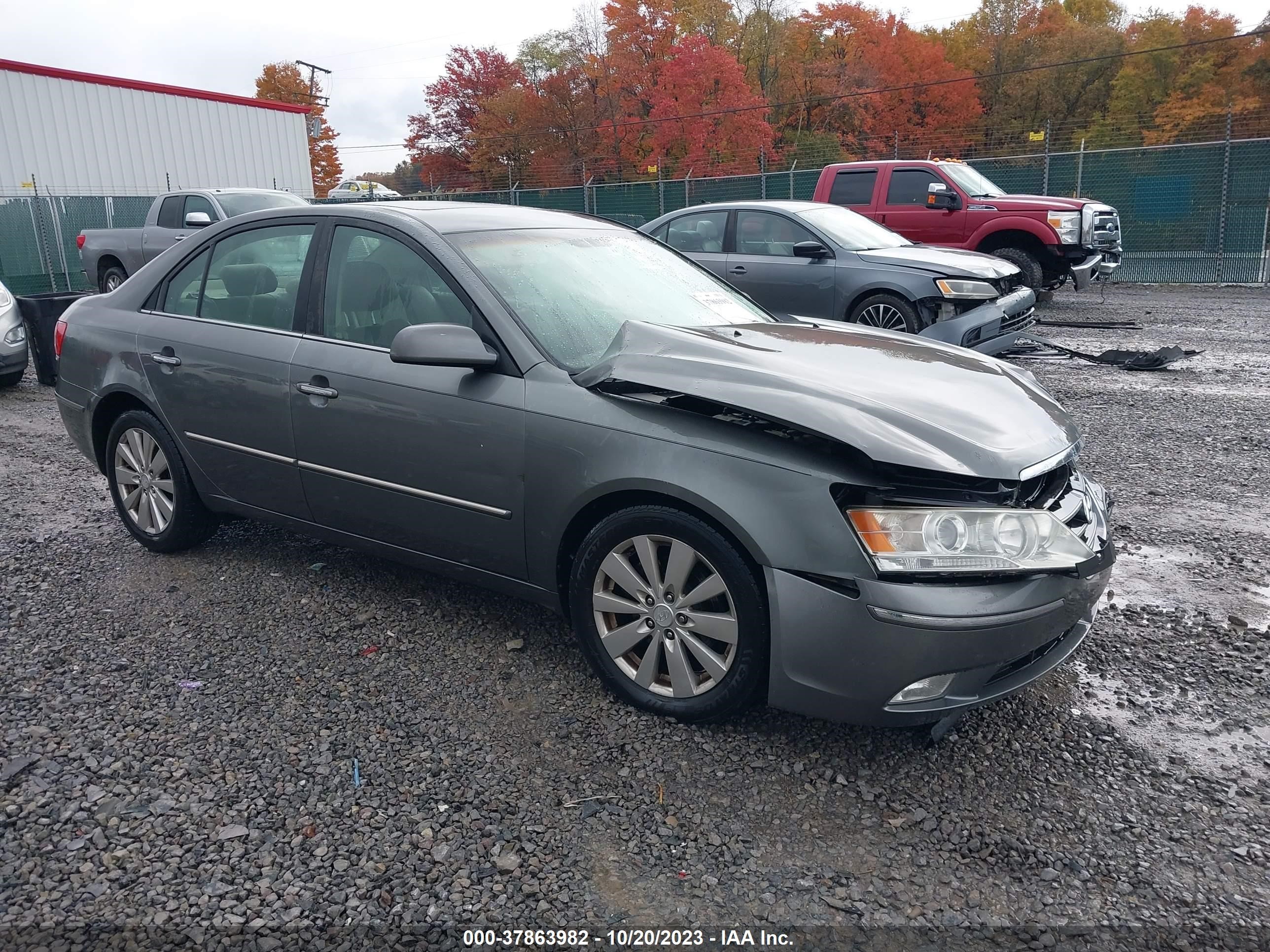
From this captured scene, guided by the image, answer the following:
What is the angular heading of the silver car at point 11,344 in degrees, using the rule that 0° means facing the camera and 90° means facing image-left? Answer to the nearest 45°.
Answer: approximately 315°

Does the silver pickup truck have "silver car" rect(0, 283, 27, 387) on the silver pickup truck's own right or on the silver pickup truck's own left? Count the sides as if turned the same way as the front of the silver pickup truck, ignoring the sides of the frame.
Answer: on the silver pickup truck's own right

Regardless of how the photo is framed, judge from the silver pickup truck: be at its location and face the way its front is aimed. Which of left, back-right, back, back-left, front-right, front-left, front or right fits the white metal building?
back-left

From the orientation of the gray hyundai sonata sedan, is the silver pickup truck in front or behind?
behind

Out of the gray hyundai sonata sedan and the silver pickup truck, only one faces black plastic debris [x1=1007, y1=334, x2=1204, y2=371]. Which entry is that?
the silver pickup truck

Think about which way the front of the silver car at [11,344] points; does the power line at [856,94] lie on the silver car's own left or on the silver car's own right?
on the silver car's own left

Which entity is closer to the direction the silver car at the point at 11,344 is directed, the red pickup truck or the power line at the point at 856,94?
the red pickup truck

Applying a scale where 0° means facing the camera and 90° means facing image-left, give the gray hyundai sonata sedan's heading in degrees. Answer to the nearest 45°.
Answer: approximately 315°
